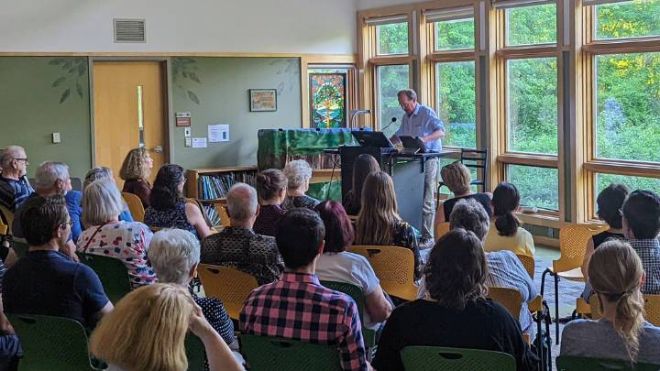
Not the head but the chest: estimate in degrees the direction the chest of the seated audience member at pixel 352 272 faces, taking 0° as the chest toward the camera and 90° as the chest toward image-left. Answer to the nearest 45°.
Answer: approximately 180°

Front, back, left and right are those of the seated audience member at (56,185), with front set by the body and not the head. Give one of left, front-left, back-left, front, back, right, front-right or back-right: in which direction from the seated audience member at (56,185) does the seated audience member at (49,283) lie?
back-right

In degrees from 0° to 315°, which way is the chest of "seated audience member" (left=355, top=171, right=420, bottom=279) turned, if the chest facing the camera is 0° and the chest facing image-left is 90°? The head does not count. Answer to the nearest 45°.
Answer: approximately 180°

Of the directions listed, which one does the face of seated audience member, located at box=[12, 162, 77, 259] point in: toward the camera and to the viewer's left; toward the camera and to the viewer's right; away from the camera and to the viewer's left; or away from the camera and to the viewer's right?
away from the camera and to the viewer's right

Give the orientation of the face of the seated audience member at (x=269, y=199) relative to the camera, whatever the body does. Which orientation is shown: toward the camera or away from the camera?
away from the camera

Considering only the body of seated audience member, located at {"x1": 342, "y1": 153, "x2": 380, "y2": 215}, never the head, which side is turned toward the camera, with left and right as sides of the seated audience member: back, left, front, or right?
back

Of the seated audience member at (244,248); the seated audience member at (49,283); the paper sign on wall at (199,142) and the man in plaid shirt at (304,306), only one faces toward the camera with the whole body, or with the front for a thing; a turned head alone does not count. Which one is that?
the paper sign on wall

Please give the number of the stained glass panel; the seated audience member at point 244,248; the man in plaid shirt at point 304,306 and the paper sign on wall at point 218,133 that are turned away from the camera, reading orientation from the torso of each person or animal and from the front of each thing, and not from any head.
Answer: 2

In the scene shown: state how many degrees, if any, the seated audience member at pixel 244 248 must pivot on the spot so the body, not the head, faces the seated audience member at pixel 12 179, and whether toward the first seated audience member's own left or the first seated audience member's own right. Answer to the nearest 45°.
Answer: approximately 45° to the first seated audience member's own left
